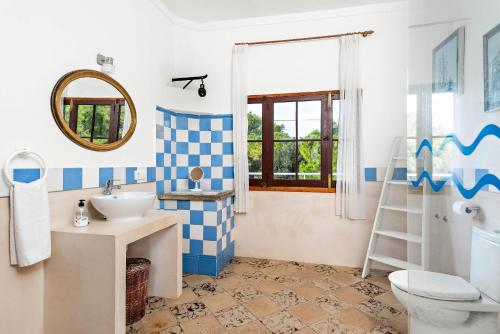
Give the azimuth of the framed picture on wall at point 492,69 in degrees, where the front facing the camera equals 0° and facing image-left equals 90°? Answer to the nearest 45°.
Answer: approximately 90°

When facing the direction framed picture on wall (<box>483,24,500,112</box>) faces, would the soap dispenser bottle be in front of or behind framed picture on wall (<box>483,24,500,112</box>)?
in front

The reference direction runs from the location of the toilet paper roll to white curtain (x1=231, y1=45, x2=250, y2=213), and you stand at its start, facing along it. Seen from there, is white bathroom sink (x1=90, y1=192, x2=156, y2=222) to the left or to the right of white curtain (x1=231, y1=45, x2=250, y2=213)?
left

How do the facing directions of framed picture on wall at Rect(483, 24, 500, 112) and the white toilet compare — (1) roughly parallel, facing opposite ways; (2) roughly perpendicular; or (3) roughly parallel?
roughly parallel

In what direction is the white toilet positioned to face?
to the viewer's left

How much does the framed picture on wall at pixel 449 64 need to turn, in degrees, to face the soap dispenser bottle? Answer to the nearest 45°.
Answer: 0° — it already faces it

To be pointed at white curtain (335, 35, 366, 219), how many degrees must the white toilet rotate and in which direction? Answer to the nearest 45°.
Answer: approximately 45° to its right

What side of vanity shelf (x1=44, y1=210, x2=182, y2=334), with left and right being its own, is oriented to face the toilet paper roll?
front

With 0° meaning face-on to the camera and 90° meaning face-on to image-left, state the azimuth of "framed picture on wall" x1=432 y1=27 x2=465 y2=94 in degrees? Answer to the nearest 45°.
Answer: approximately 90°

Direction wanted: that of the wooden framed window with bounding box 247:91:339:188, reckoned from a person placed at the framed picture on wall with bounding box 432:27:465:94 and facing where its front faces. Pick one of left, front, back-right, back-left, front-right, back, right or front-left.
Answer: front-right
